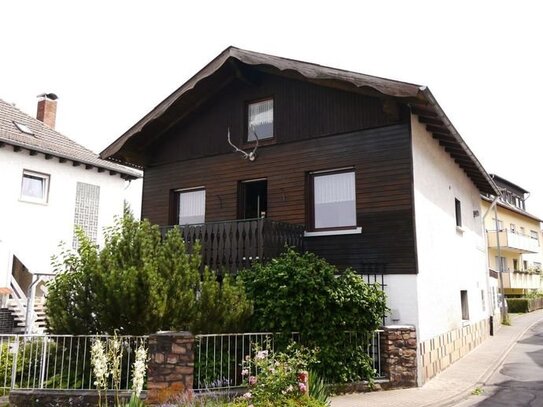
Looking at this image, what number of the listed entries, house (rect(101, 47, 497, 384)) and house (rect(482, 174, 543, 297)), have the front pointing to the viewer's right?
0

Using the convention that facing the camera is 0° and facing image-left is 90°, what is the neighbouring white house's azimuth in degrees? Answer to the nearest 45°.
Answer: approximately 315°

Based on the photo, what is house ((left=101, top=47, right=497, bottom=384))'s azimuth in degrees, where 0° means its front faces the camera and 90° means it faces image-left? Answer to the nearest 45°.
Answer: approximately 45°

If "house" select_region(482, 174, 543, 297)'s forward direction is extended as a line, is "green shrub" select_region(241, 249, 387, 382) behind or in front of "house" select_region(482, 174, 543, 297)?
in front

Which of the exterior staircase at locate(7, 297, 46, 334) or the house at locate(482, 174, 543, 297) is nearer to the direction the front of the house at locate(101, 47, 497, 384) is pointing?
the exterior staircase

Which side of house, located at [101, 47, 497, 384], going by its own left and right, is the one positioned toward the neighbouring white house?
right

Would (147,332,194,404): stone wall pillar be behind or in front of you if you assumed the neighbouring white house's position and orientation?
in front

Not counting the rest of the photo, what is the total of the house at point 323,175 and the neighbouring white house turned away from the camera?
0

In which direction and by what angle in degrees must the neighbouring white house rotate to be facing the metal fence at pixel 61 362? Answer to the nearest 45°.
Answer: approximately 45° to its right
